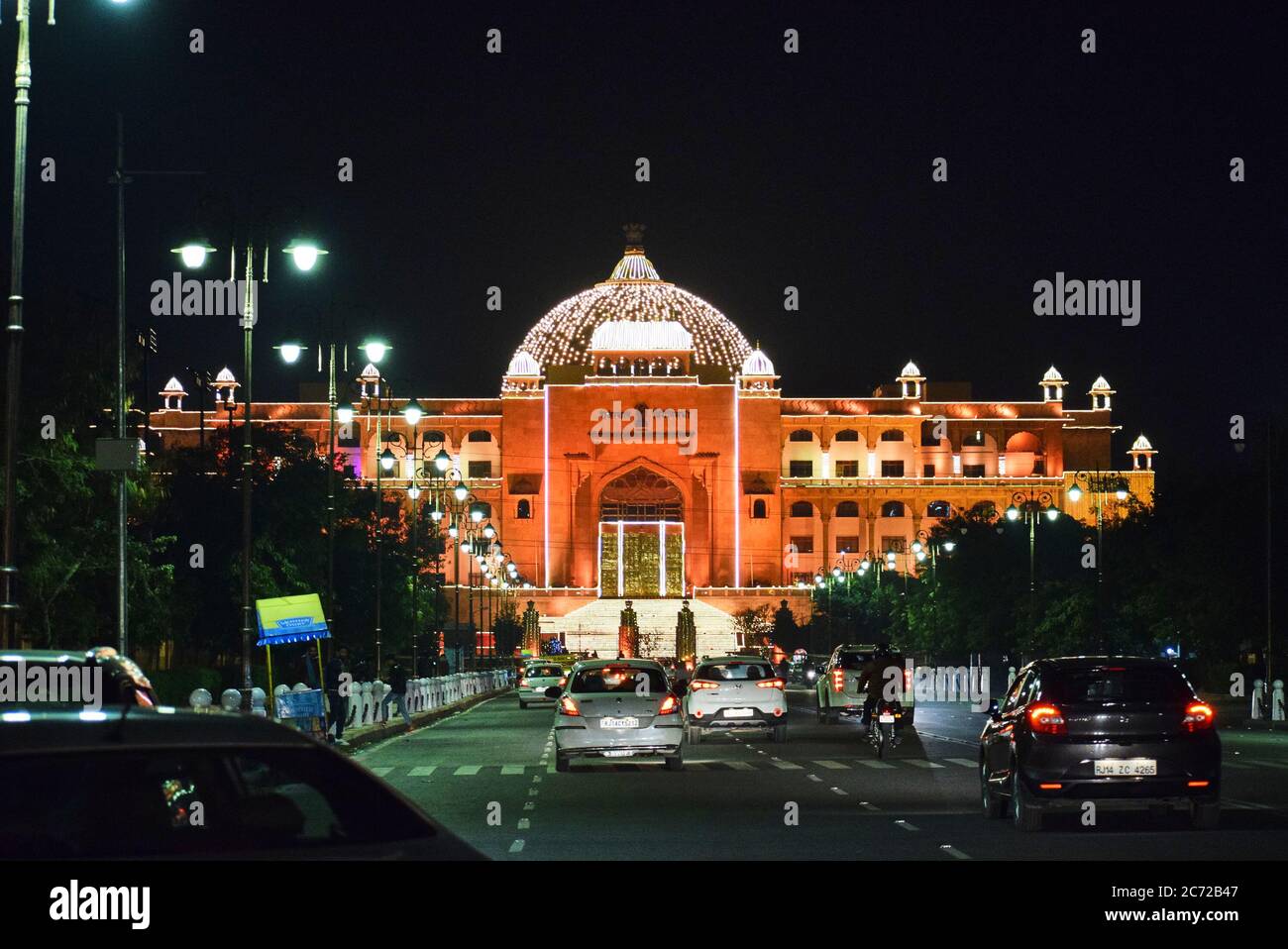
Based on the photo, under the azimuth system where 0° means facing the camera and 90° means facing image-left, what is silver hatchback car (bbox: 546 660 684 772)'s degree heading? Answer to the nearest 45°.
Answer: approximately 180°

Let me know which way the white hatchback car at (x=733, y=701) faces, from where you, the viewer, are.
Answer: facing away from the viewer

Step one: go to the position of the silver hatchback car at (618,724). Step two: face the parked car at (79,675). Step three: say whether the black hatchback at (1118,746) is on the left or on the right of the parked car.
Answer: left

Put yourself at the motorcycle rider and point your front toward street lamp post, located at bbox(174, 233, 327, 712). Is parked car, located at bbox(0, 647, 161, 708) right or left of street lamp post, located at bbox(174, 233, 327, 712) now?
left

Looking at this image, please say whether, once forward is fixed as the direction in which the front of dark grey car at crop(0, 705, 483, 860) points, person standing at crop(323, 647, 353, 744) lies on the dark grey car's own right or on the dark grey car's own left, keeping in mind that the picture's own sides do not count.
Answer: on the dark grey car's own left
